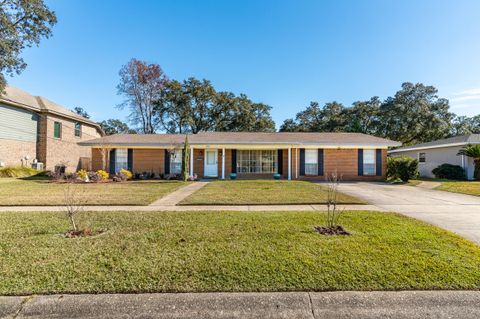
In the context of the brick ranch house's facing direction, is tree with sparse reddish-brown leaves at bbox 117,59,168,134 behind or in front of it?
behind

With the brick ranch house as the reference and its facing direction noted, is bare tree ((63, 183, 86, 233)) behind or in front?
in front

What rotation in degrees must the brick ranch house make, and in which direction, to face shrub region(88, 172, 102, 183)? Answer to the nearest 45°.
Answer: approximately 90° to its right

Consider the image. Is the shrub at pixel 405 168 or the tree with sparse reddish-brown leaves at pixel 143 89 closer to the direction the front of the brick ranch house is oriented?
the shrub

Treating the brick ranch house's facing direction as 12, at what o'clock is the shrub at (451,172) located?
The shrub is roughly at 9 o'clock from the brick ranch house.

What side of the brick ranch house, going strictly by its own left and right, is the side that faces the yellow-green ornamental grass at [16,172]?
right

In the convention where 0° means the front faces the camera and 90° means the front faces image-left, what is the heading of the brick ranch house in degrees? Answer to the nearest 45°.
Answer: approximately 0°

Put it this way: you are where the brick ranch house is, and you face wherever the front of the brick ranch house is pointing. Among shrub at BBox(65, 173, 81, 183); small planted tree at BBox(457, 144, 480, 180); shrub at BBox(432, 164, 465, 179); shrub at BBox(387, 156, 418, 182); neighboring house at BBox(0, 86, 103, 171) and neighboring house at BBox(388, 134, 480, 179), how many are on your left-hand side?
4

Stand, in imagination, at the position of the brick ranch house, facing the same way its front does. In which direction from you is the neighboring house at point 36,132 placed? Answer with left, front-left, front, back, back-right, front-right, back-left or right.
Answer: right

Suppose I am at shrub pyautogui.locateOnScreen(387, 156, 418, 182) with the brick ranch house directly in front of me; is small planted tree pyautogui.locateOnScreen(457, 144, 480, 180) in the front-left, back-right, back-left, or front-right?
back-right

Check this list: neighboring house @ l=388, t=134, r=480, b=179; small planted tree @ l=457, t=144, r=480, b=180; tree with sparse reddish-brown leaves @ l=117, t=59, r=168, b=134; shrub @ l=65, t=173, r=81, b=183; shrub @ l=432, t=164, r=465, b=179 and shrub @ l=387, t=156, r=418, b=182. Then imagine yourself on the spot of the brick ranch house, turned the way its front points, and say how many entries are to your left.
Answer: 4

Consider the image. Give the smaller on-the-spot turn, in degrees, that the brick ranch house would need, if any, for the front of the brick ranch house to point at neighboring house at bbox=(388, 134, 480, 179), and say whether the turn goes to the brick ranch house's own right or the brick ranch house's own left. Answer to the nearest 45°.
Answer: approximately 90° to the brick ranch house's own left

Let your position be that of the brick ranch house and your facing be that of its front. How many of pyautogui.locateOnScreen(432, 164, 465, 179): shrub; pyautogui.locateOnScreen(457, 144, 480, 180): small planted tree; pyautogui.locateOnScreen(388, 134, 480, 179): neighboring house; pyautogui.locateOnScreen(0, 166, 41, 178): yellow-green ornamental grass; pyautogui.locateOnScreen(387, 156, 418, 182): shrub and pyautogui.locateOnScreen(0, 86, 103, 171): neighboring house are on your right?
2

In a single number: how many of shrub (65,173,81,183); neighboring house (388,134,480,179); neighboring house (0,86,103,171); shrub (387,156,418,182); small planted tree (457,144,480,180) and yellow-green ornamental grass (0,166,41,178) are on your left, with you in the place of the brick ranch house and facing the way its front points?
3

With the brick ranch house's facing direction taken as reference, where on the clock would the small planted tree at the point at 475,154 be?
The small planted tree is roughly at 9 o'clock from the brick ranch house.
